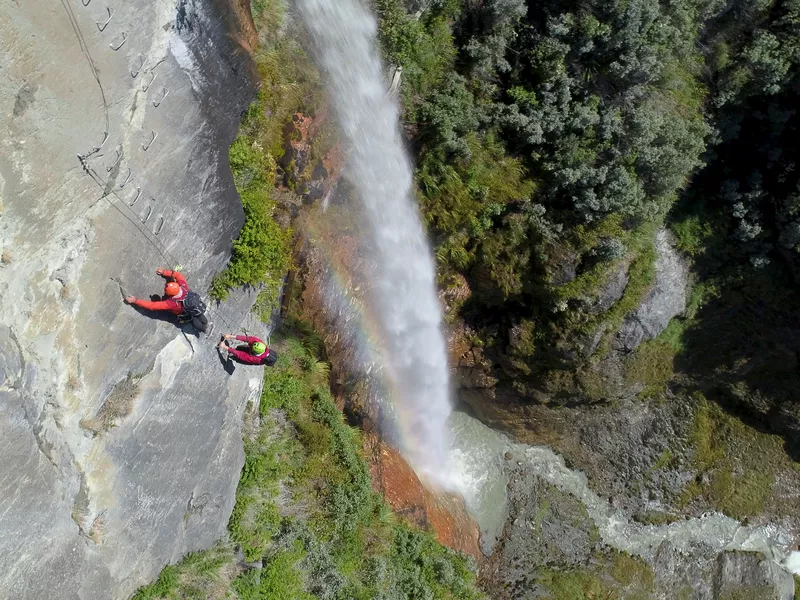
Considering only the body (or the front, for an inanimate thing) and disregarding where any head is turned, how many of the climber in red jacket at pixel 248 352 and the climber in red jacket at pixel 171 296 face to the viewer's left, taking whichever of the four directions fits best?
2

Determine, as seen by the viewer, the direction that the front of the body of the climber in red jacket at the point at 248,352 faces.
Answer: to the viewer's left

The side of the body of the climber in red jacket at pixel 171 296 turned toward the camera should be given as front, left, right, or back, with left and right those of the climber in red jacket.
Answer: left
